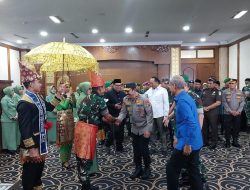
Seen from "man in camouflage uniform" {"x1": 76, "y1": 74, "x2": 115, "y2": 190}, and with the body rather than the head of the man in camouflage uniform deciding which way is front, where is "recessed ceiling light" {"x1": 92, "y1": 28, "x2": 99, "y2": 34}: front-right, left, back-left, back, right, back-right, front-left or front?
left

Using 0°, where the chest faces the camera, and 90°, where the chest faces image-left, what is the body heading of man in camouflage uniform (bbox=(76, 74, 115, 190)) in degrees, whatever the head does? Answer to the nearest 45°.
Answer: approximately 270°

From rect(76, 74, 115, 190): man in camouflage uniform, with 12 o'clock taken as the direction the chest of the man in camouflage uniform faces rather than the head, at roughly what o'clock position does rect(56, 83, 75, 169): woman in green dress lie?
The woman in green dress is roughly at 8 o'clock from the man in camouflage uniform.
